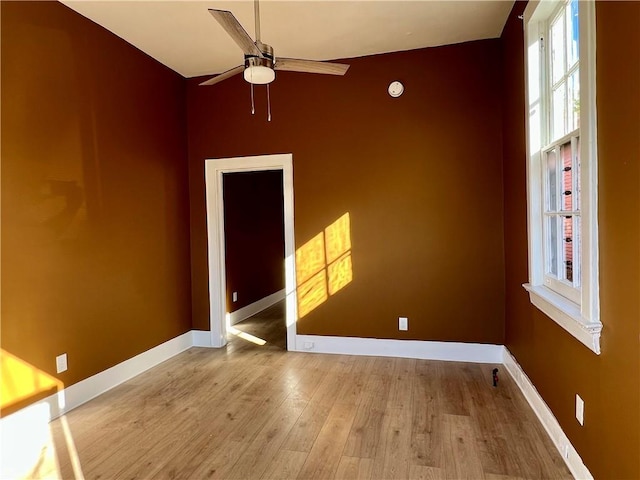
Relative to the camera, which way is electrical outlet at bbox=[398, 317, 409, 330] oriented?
toward the camera

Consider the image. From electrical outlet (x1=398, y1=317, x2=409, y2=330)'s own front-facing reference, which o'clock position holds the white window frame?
The white window frame is roughly at 11 o'clock from the electrical outlet.
